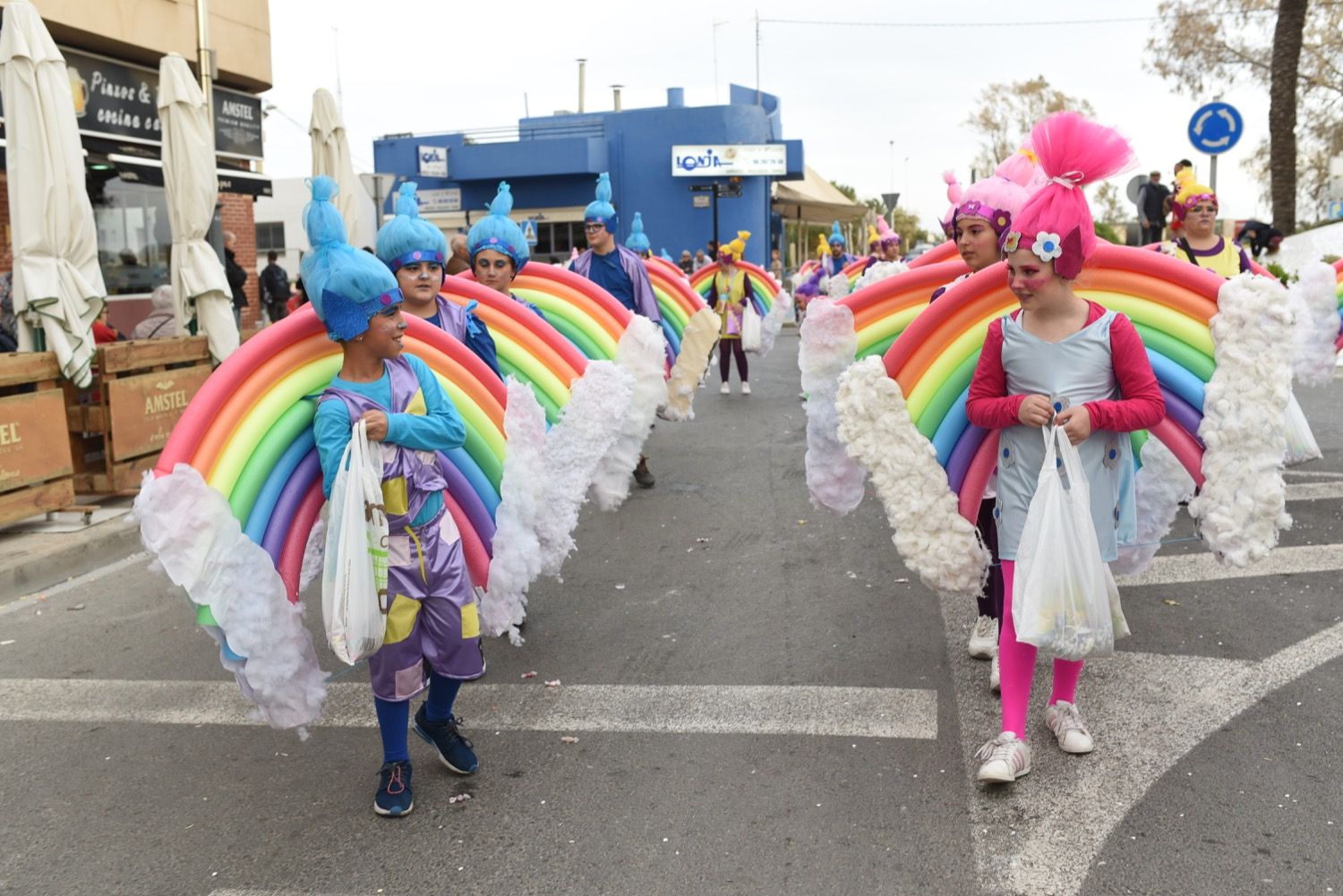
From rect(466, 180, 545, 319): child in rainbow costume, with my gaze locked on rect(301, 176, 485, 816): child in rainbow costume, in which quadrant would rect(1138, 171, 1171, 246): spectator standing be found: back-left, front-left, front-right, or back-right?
back-left

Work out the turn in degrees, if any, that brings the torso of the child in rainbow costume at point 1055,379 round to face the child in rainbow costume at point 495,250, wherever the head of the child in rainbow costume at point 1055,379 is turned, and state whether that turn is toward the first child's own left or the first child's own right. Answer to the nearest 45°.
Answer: approximately 135° to the first child's own right

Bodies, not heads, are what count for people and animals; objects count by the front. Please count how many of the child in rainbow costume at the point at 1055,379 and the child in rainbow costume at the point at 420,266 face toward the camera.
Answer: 2

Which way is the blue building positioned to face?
toward the camera

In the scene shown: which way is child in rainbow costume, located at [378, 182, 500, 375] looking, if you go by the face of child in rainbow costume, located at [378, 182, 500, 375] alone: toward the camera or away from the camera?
toward the camera

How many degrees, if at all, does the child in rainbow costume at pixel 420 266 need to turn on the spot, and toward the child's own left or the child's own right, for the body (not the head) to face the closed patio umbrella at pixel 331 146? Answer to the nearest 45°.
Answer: approximately 180°

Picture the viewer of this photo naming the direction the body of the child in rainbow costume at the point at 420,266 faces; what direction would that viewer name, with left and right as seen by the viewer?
facing the viewer

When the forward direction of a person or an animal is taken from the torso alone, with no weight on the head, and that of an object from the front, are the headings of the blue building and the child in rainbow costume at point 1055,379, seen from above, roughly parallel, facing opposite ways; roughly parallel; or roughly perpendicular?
roughly parallel

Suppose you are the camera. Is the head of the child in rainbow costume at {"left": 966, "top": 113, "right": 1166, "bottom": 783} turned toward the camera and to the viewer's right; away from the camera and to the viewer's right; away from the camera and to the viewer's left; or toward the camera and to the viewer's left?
toward the camera and to the viewer's left

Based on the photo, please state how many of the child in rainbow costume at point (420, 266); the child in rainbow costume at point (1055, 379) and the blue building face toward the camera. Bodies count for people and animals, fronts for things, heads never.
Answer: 3

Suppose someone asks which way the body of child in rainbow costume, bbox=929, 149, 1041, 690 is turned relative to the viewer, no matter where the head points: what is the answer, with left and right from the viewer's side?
facing the viewer and to the left of the viewer
